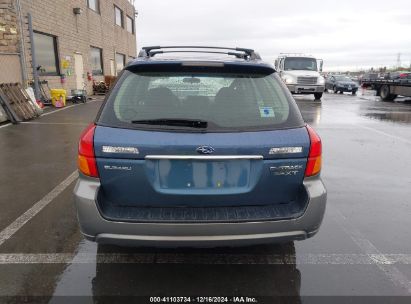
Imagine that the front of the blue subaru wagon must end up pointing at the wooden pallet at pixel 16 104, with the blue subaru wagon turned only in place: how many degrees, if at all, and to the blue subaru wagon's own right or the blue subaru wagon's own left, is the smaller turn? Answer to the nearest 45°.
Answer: approximately 45° to the blue subaru wagon's own left

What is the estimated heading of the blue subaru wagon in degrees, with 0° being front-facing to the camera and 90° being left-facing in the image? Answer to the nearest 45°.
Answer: approximately 180°

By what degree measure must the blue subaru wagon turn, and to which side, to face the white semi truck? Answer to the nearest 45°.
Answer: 0° — it already faces it

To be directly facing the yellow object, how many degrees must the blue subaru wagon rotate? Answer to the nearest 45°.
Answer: approximately 45° to its left

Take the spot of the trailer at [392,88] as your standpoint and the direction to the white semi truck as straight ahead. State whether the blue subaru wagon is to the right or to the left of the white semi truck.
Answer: left
